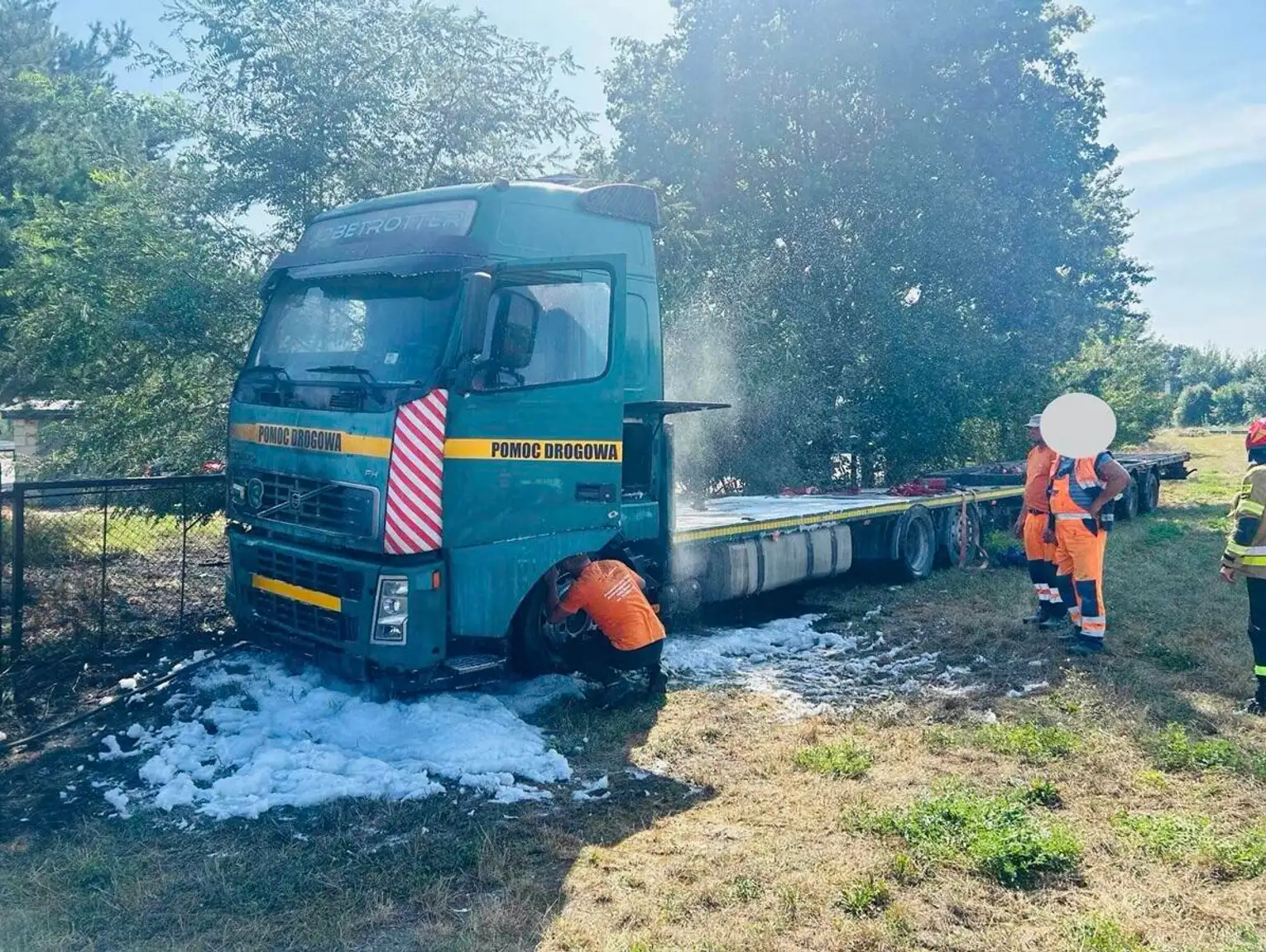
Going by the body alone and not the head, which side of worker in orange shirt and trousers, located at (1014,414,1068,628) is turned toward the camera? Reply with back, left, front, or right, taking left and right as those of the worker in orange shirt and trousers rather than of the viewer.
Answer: left

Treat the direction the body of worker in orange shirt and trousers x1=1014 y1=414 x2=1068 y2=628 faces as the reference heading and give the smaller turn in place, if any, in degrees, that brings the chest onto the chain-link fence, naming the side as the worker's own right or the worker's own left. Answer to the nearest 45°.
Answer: approximately 45° to the worker's own left

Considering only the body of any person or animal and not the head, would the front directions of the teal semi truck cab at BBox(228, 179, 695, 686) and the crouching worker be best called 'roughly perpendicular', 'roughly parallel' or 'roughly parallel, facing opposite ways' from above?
roughly perpendicular

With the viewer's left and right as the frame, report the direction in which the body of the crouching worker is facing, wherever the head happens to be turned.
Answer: facing away from the viewer and to the left of the viewer

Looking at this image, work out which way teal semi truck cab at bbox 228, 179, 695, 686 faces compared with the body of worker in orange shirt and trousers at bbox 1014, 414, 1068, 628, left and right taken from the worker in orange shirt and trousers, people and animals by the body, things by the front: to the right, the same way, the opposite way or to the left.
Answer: to the left

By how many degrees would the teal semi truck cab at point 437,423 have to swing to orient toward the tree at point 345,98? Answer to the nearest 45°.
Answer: approximately 135° to its right

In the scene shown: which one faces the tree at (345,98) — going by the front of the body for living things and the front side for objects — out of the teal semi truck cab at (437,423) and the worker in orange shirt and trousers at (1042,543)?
the worker in orange shirt and trousers

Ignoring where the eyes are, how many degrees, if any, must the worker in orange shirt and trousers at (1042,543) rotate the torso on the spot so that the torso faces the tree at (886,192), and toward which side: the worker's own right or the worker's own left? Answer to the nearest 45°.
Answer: approximately 90° to the worker's own right
